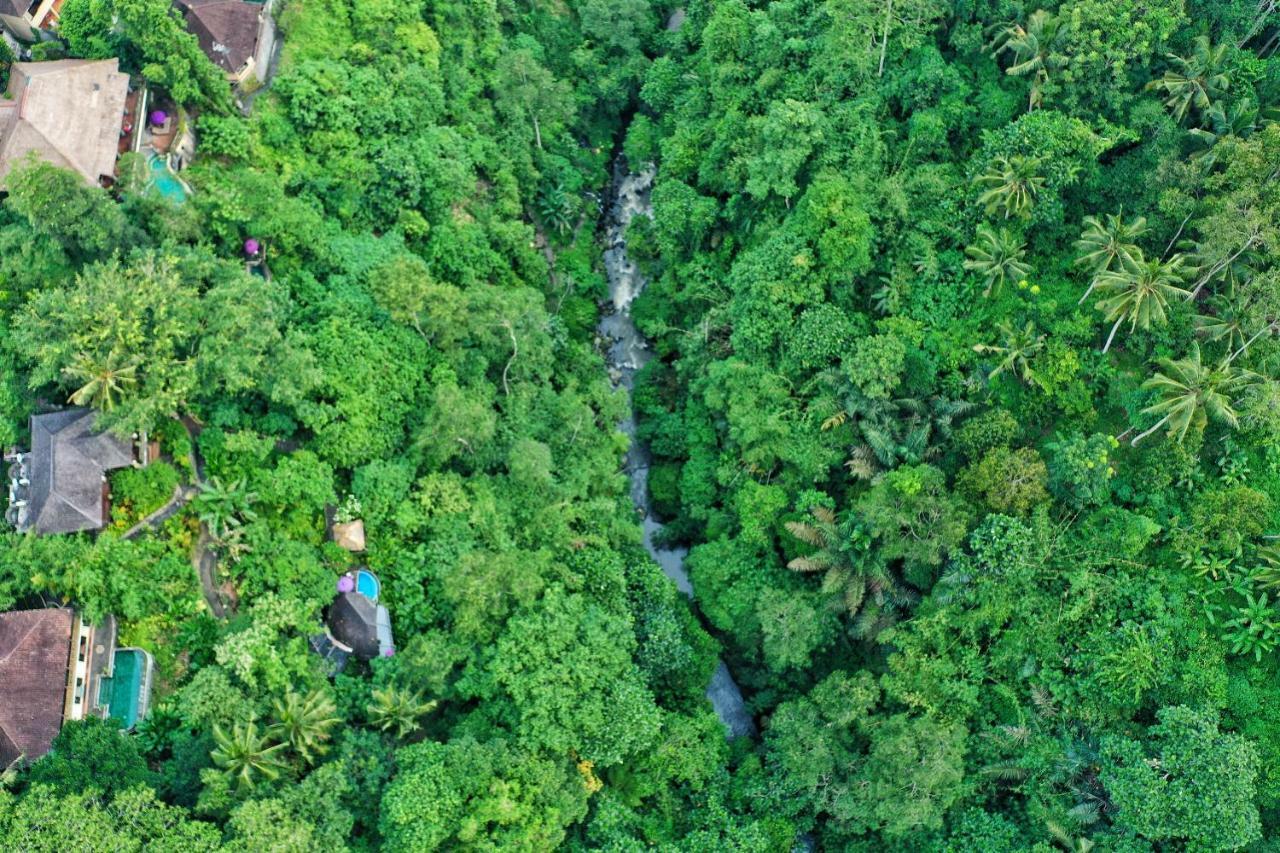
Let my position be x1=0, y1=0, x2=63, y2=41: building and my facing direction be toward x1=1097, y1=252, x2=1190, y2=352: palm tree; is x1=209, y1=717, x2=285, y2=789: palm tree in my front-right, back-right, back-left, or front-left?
front-right

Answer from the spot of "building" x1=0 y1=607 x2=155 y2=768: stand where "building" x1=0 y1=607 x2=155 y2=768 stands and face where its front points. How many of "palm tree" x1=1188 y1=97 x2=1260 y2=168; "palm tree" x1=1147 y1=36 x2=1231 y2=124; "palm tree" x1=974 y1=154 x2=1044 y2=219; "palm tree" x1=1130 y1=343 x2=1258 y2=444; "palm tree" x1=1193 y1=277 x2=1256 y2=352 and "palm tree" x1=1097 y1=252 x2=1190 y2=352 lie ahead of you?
6

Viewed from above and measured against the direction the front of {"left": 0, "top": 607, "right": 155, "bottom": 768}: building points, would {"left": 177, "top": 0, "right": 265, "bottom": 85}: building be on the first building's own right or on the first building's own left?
on the first building's own left

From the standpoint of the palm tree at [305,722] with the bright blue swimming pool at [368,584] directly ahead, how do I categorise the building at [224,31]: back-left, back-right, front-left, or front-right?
front-left

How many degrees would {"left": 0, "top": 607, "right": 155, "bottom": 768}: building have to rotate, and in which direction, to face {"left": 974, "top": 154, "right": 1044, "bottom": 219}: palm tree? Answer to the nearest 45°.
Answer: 0° — it already faces it

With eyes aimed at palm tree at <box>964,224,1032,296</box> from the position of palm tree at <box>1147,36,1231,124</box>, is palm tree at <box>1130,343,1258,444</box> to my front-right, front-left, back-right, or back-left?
front-left

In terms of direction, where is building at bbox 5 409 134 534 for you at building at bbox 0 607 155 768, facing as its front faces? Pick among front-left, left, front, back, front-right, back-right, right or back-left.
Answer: left

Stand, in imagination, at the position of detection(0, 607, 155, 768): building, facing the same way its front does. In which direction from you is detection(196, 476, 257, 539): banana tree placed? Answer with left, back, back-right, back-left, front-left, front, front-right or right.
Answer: front-left

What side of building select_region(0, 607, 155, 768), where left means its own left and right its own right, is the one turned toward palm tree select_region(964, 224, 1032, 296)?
front

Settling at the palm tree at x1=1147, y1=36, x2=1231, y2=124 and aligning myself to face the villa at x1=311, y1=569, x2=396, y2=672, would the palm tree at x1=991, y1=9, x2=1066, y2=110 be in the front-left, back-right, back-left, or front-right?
front-right

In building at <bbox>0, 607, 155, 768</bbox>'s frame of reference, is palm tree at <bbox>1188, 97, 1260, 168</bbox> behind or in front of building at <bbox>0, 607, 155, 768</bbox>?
in front

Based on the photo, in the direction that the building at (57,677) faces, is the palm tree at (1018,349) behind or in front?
in front

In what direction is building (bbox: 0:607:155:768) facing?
to the viewer's right

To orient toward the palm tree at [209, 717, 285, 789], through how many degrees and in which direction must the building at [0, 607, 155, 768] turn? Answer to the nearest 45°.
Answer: approximately 45° to its right
